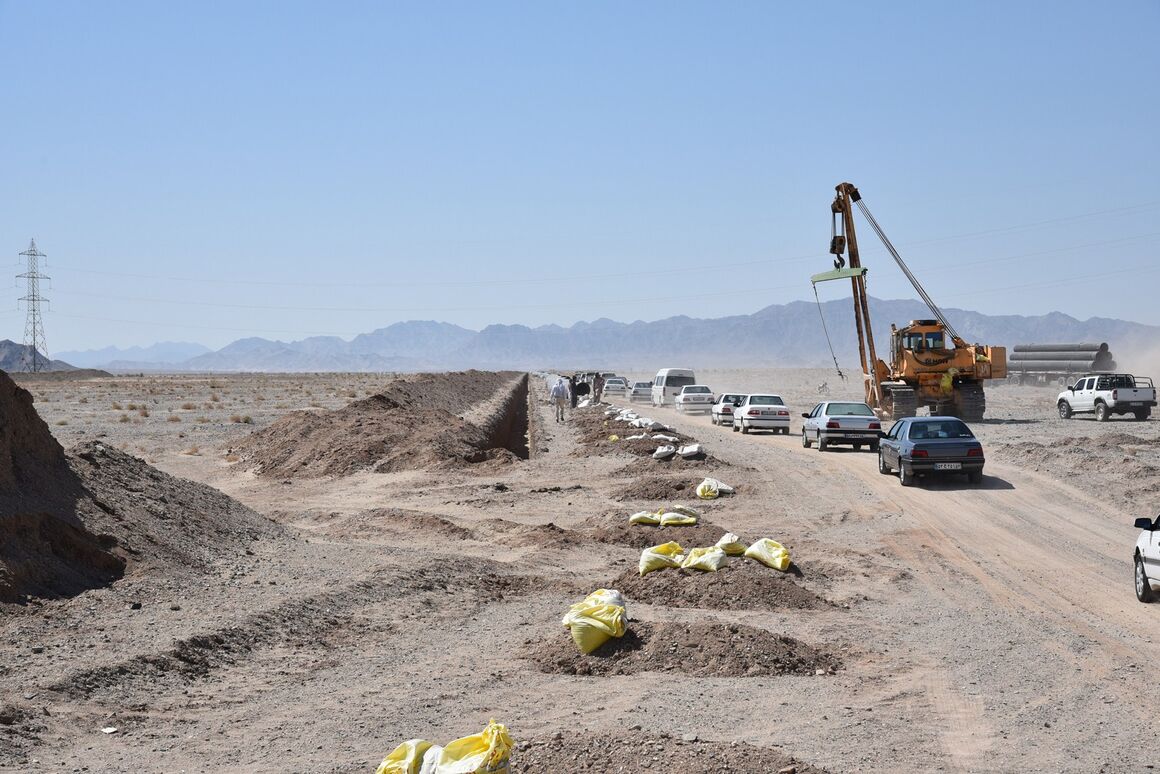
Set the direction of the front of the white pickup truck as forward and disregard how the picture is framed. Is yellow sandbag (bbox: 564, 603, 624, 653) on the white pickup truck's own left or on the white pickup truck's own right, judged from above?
on the white pickup truck's own left

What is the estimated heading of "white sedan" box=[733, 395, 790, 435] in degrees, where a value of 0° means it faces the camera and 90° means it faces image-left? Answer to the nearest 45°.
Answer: approximately 135°

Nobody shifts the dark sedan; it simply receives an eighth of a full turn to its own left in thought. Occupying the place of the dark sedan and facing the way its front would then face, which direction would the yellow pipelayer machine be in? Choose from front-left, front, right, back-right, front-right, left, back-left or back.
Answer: right

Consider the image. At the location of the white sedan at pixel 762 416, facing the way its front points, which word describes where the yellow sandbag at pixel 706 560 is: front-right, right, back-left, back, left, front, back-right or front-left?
back-left

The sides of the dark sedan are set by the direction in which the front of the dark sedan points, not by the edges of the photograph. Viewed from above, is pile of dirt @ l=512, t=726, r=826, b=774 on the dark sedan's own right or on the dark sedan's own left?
on the dark sedan's own left

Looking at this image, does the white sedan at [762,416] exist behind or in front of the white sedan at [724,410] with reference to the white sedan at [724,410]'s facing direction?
behind

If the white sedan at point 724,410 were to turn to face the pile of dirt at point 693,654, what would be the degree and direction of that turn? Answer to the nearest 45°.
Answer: approximately 135° to its left

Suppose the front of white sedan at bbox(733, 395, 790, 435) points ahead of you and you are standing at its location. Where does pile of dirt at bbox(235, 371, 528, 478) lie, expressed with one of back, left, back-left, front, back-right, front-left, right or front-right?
left

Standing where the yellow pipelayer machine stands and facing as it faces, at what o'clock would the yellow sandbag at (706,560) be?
The yellow sandbag is roughly at 6 o'clock from the yellow pipelayer machine.

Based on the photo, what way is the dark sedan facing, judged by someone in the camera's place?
facing away from the viewer and to the left of the viewer

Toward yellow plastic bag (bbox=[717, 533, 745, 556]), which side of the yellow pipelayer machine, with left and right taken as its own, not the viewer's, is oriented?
back

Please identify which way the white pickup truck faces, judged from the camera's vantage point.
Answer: facing away from the viewer and to the left of the viewer

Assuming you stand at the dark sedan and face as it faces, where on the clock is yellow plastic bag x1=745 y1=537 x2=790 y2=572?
The yellow plastic bag is roughly at 8 o'clock from the dark sedan.

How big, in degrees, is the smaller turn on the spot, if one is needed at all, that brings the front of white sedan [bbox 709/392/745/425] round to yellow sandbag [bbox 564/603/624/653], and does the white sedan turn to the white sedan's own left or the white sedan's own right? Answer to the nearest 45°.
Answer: approximately 135° to the white sedan's own left
